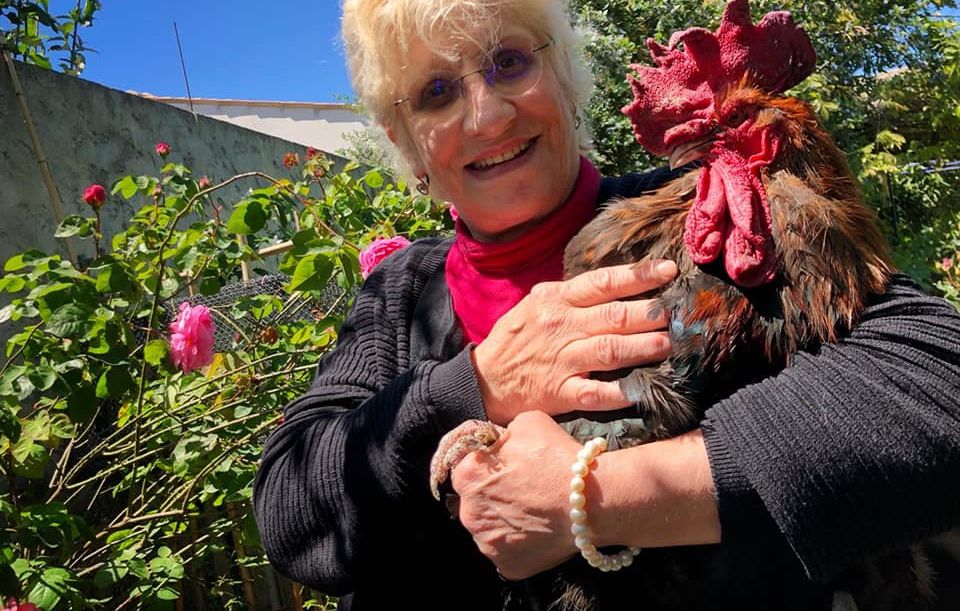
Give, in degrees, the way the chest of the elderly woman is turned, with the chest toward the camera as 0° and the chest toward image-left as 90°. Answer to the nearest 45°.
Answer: approximately 0°

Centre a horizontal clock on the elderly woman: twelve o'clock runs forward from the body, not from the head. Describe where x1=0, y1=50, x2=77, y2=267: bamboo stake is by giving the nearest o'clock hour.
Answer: The bamboo stake is roughly at 4 o'clock from the elderly woman.

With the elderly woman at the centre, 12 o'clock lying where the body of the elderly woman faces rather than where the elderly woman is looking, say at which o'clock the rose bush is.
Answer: The rose bush is roughly at 4 o'clock from the elderly woman.
